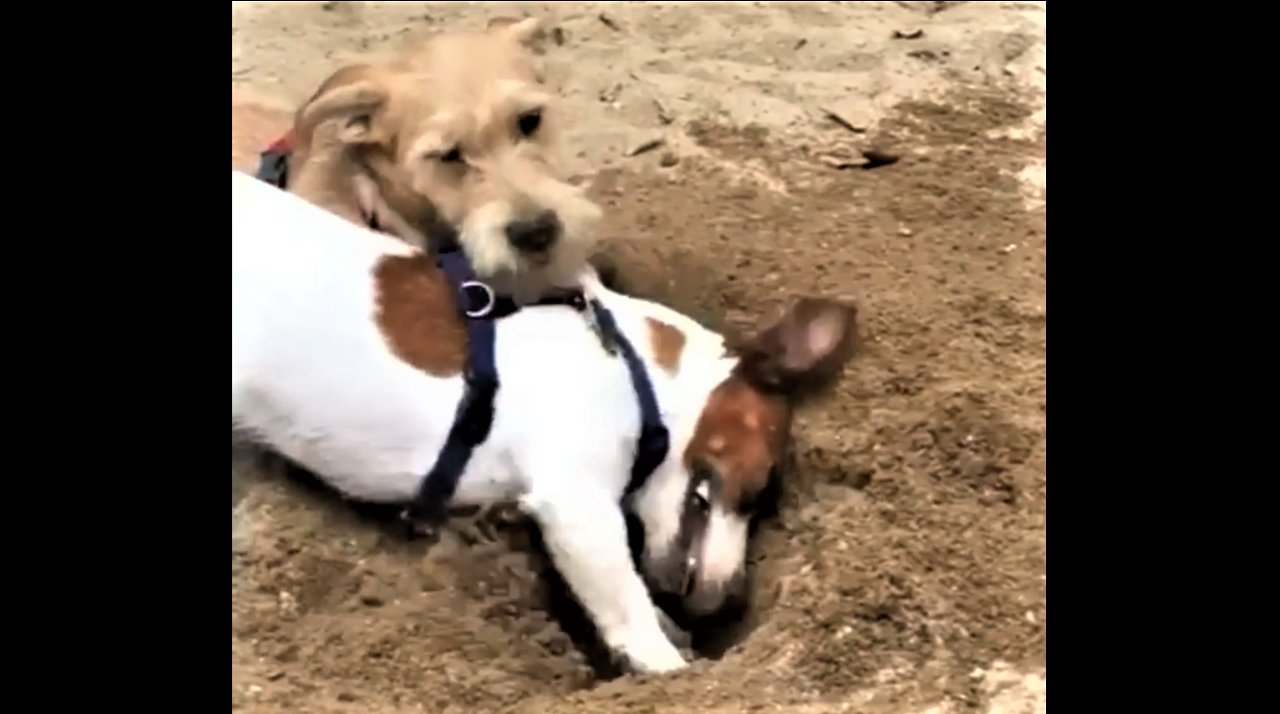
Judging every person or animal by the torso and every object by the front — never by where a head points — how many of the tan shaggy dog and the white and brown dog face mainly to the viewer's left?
0

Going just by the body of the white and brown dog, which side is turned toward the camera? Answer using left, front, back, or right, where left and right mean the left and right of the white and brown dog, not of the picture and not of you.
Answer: right

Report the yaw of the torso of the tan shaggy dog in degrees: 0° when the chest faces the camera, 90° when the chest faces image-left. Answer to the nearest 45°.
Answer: approximately 315°
